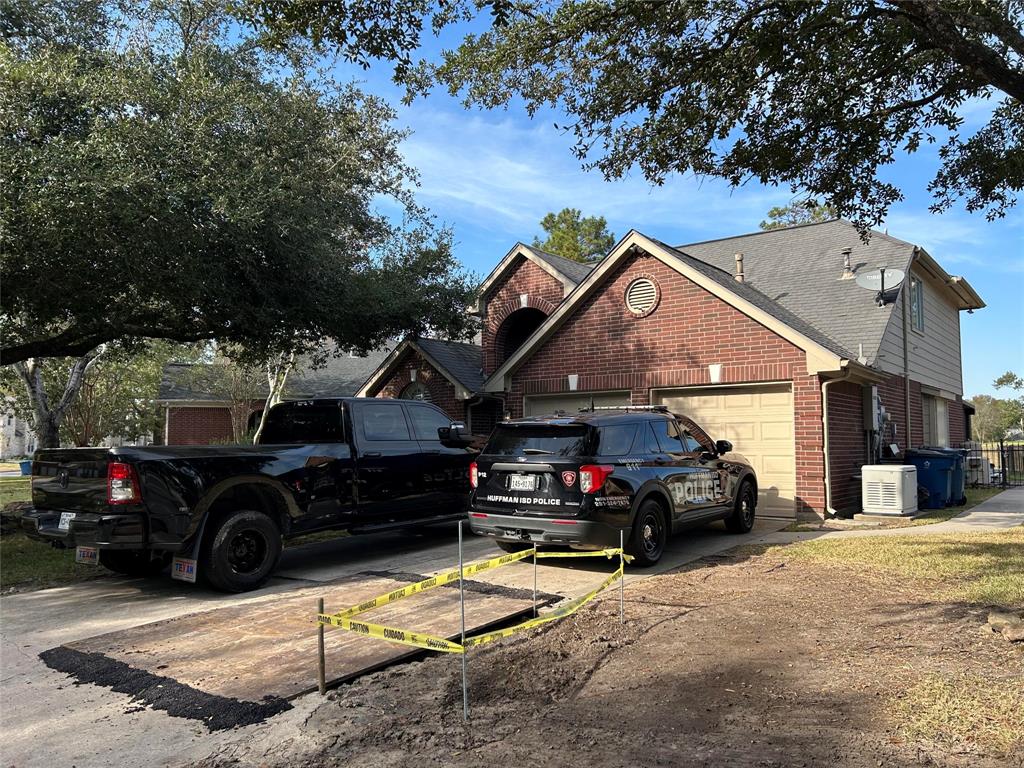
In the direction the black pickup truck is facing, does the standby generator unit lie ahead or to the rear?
ahead

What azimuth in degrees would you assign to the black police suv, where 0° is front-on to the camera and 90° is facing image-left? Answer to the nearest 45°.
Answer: approximately 225°

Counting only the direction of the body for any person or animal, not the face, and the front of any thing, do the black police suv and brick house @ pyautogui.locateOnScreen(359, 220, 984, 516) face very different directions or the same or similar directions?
very different directions

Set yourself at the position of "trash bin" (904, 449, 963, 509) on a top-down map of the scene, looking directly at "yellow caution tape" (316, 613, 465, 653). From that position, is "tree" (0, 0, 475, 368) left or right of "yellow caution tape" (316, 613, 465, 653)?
right

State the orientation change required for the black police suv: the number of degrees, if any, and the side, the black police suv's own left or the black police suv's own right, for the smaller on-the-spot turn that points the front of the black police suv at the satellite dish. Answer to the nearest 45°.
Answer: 0° — it already faces it

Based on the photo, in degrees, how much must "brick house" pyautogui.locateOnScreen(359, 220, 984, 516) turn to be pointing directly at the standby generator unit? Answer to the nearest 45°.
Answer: approximately 90° to its left

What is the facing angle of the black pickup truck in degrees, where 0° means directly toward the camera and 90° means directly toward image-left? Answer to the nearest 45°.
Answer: approximately 225°

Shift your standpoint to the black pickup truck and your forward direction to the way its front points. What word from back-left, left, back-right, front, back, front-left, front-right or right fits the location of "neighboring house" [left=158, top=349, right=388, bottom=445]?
front-left

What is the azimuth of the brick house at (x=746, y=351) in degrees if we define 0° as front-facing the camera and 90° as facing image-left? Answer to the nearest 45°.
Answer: approximately 45°

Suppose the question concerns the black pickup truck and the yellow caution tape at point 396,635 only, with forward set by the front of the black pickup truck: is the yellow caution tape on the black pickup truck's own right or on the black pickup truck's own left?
on the black pickup truck's own right

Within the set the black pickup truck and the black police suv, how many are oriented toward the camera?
0
